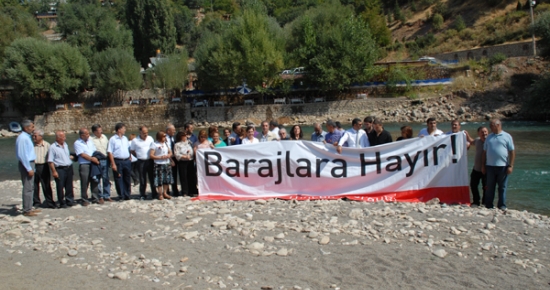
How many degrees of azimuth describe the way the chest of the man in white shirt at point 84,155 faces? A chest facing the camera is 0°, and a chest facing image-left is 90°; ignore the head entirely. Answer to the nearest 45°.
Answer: approximately 315°

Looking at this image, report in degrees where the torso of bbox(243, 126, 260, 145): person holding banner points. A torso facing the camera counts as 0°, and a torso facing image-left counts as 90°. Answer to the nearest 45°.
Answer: approximately 0°

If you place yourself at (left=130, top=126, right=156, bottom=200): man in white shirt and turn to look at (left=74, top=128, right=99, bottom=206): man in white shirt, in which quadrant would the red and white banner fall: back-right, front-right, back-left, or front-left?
back-left

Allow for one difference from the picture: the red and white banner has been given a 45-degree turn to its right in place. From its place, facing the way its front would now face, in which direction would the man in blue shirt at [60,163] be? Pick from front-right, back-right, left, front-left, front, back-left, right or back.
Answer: front-right

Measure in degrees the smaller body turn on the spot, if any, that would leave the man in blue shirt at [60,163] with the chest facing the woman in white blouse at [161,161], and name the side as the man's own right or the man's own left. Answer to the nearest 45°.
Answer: approximately 45° to the man's own left

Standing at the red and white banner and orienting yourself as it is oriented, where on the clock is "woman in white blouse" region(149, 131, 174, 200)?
The woman in white blouse is roughly at 3 o'clock from the red and white banner.

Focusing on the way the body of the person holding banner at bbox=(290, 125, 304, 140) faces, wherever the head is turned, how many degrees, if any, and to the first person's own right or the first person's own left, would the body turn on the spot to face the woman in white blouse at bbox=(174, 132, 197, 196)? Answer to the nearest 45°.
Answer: approximately 90° to the first person's own right

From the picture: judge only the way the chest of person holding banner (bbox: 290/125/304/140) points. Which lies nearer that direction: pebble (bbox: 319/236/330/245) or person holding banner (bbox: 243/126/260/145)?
the pebble

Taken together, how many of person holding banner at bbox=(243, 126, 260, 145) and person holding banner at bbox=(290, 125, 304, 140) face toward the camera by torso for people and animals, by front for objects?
2

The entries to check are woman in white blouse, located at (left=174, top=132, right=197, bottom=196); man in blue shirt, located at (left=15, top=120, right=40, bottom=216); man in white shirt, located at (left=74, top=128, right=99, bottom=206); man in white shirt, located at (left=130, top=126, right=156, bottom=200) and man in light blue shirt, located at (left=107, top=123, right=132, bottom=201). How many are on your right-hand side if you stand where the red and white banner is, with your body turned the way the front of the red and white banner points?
5

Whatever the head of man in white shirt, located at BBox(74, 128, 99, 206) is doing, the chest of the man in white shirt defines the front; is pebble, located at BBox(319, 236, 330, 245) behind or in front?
in front

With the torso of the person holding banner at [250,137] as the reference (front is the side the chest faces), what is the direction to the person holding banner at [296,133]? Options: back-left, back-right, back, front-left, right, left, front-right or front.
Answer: left

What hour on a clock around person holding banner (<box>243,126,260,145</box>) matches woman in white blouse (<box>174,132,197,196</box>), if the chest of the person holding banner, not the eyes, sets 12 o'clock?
The woman in white blouse is roughly at 3 o'clock from the person holding banner.
